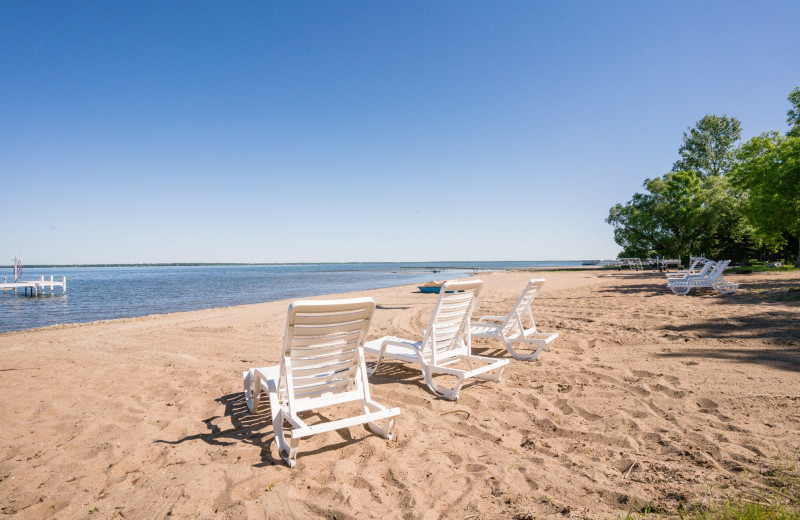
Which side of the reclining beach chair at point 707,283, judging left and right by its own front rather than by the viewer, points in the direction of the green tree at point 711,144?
right

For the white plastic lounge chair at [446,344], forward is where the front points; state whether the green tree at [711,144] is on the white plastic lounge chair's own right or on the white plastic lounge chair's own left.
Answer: on the white plastic lounge chair's own right

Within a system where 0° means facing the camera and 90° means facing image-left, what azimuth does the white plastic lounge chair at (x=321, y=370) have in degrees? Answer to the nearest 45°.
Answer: approximately 135°

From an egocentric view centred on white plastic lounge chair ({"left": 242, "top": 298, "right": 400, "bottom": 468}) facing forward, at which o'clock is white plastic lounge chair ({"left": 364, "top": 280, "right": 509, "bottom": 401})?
white plastic lounge chair ({"left": 364, "top": 280, "right": 509, "bottom": 401}) is roughly at 3 o'clock from white plastic lounge chair ({"left": 242, "top": 298, "right": 400, "bottom": 468}).

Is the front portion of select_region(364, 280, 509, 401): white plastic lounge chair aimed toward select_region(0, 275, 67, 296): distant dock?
yes

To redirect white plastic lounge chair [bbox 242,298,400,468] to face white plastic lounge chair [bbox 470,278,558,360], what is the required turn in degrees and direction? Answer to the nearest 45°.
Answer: approximately 90° to its right

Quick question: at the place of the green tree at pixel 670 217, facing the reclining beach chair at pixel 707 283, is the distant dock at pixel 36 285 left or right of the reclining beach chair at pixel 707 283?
right

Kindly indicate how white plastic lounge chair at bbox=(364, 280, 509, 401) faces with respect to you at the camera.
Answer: facing away from the viewer and to the left of the viewer

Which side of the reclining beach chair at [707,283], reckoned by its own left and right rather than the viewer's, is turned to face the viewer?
left

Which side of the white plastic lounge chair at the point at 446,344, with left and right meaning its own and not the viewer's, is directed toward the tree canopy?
right

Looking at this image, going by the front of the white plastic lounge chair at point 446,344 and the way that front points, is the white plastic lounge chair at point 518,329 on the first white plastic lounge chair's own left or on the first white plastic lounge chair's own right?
on the first white plastic lounge chair's own right
